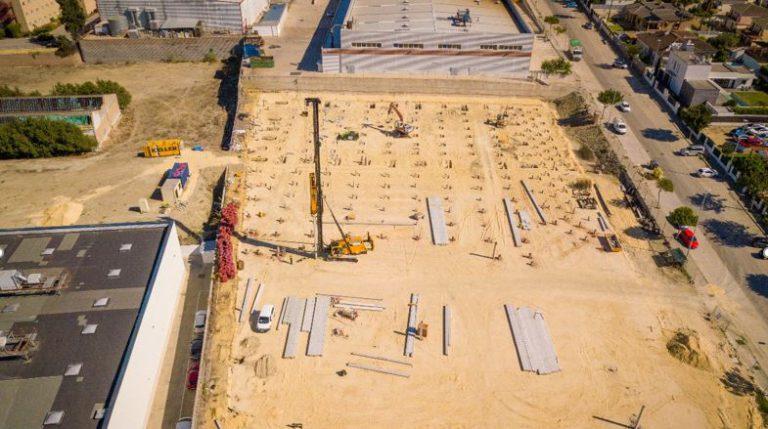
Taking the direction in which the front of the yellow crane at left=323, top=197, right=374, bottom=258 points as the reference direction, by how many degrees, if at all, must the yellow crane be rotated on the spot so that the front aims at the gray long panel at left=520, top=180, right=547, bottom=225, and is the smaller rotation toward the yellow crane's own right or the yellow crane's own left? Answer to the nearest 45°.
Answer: approximately 180°

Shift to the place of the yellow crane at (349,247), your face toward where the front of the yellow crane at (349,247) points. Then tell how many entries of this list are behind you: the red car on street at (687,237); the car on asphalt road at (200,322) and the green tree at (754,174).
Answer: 2

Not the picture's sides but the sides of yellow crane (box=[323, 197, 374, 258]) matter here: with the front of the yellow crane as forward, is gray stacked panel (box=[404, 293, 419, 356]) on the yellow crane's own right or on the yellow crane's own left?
on the yellow crane's own left

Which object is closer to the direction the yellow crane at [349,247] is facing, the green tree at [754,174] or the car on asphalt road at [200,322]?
the car on asphalt road

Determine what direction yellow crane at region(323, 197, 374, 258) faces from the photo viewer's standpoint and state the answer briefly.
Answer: facing to the left of the viewer

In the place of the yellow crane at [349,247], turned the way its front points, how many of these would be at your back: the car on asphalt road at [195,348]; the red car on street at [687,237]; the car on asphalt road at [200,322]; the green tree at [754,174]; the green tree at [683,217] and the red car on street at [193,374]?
3

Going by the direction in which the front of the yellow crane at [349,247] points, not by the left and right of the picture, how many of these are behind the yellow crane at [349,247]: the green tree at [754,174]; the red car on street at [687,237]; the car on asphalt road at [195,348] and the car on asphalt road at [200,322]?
2

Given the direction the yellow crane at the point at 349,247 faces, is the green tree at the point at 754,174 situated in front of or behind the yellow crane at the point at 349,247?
behind

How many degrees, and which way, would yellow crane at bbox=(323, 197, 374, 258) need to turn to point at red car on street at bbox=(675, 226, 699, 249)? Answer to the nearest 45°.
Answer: approximately 180°

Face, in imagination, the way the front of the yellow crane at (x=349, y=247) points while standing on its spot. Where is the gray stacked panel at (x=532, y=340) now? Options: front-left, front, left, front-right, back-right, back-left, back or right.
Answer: back-left

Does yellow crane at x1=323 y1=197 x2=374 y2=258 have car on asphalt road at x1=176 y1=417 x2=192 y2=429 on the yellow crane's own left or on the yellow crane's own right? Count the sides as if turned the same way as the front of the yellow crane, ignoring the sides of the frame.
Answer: on the yellow crane's own left

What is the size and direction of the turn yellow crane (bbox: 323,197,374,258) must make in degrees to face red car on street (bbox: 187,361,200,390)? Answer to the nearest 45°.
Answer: approximately 45° to its left
